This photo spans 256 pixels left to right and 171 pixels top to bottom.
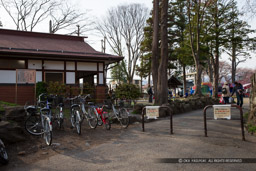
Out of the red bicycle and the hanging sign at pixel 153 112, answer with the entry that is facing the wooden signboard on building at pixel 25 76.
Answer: the red bicycle

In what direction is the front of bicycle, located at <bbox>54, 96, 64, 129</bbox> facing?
away from the camera

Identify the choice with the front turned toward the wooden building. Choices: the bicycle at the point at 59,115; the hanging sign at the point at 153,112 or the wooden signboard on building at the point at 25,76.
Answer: the bicycle

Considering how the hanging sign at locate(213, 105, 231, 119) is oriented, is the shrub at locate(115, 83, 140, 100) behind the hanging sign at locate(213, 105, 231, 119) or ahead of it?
behind

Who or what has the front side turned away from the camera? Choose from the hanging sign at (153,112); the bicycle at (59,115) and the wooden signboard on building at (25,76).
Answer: the bicycle

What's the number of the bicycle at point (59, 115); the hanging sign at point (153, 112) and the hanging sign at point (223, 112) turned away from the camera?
1

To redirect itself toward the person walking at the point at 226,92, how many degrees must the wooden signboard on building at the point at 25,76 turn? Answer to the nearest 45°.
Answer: approximately 90° to its left

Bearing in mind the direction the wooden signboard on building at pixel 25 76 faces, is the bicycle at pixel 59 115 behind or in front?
in front

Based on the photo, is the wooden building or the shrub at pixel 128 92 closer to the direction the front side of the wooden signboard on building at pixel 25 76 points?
the shrub

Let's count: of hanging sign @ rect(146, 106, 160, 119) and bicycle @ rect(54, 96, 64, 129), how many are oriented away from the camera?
1

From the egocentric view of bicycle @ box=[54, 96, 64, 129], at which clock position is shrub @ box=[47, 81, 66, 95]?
The shrub is roughly at 12 o'clock from the bicycle.

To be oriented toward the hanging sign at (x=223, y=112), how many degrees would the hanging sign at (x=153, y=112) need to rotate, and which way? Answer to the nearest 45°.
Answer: approximately 45° to its left

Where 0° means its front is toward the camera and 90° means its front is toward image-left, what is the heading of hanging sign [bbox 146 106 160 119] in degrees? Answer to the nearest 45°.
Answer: approximately 0°

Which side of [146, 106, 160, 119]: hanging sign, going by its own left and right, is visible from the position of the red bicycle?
right
